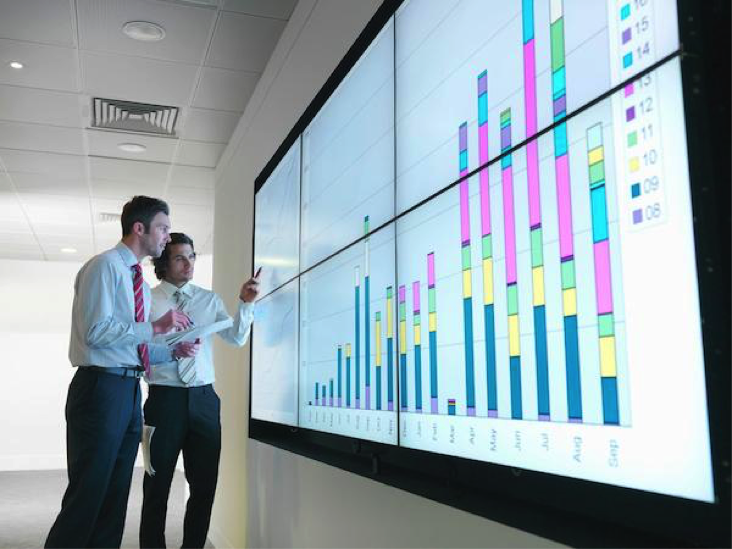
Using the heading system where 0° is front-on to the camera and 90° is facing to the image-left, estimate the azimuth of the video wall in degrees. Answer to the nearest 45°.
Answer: approximately 45°

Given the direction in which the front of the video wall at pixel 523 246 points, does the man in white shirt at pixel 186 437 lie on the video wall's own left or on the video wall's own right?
on the video wall's own right

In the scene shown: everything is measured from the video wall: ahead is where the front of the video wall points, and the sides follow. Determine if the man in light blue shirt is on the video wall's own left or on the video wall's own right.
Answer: on the video wall's own right

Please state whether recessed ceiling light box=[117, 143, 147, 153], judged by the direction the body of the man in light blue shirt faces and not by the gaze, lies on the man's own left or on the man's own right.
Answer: on the man's own left

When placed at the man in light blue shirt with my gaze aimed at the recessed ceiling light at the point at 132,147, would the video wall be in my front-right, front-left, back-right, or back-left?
back-right

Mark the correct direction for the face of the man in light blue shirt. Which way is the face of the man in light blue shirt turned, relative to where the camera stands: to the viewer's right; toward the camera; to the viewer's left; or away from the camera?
to the viewer's right

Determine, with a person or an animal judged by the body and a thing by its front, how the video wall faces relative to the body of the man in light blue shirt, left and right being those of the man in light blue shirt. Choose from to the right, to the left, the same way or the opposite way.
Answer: the opposite way

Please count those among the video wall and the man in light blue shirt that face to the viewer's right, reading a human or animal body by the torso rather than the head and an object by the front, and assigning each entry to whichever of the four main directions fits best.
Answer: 1

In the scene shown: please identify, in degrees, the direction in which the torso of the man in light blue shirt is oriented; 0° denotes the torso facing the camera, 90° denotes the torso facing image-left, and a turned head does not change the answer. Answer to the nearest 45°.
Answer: approximately 270°

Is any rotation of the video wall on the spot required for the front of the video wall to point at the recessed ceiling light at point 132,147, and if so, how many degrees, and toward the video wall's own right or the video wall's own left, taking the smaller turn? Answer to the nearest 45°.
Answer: approximately 90° to the video wall's own right
